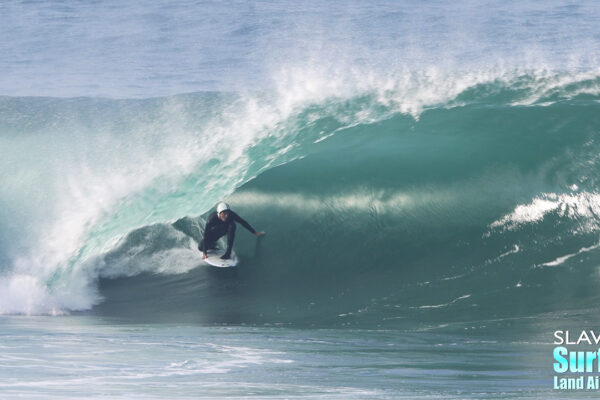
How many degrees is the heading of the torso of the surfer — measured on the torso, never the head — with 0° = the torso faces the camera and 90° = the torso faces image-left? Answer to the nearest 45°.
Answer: approximately 0°
